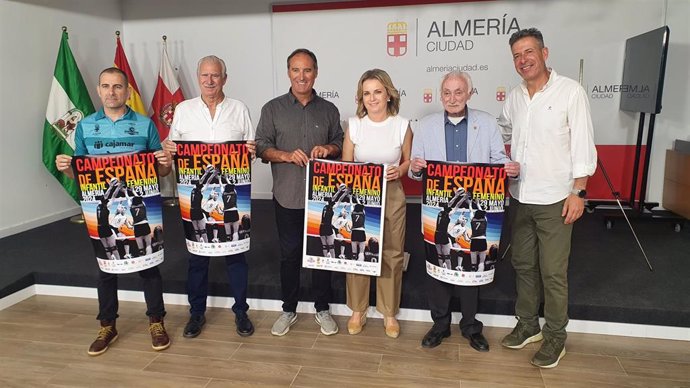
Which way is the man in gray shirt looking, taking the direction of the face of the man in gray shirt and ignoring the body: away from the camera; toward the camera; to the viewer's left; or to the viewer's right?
toward the camera

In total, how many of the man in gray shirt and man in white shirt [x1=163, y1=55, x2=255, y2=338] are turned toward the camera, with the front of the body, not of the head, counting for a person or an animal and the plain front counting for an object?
2

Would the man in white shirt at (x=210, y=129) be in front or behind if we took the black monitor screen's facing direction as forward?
in front

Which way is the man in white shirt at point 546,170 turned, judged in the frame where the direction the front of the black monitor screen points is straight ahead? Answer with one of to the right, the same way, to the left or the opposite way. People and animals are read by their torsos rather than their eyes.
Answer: the same way

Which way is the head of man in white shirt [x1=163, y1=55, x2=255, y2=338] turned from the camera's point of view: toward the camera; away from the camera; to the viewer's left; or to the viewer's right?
toward the camera

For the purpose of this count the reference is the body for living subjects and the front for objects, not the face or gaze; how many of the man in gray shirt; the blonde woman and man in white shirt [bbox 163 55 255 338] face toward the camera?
3

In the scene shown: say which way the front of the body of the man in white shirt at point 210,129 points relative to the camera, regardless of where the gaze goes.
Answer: toward the camera

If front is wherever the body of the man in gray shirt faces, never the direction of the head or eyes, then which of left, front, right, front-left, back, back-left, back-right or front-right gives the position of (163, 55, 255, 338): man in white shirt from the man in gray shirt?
right

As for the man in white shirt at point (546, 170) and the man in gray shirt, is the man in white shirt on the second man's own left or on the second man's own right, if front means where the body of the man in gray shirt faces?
on the second man's own left

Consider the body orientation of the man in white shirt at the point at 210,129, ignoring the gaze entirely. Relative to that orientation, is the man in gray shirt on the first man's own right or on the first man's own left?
on the first man's own left

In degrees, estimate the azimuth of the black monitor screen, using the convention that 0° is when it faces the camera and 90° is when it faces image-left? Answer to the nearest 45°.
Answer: approximately 45°

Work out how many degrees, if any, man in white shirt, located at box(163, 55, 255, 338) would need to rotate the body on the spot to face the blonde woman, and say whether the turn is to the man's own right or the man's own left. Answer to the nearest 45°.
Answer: approximately 45° to the man's own left

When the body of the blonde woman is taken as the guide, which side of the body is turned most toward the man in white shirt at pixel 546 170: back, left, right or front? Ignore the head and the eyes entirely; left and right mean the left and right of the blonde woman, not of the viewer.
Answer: left

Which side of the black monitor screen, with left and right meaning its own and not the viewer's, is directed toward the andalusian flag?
front

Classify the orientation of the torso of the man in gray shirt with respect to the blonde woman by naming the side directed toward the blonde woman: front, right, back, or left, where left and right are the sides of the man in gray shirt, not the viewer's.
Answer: left

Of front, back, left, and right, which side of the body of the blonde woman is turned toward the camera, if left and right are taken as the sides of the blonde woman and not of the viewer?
front

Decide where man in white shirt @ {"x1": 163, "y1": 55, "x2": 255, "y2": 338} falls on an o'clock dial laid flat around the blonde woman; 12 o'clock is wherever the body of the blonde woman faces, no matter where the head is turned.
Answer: The man in white shirt is roughly at 3 o'clock from the blonde woman.
